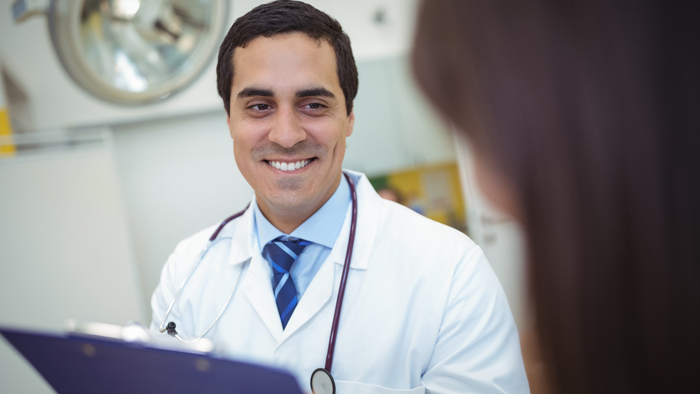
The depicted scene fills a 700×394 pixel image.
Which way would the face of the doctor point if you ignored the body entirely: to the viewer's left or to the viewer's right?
to the viewer's right

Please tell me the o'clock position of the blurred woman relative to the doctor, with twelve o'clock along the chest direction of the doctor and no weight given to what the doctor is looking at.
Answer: The blurred woman is roughly at 10 o'clock from the doctor.

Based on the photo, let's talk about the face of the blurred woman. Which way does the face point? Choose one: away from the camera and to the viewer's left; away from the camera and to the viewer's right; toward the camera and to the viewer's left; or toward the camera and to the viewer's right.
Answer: away from the camera and to the viewer's left

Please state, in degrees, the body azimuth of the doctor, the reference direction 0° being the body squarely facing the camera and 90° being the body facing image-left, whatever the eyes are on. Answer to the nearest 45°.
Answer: approximately 45°

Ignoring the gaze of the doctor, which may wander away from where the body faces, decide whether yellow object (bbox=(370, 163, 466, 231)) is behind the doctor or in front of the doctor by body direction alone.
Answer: behind

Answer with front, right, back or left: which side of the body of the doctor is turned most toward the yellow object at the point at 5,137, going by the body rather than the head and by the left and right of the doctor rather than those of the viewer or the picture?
right

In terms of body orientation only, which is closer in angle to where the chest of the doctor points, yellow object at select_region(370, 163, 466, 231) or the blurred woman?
the blurred woman
